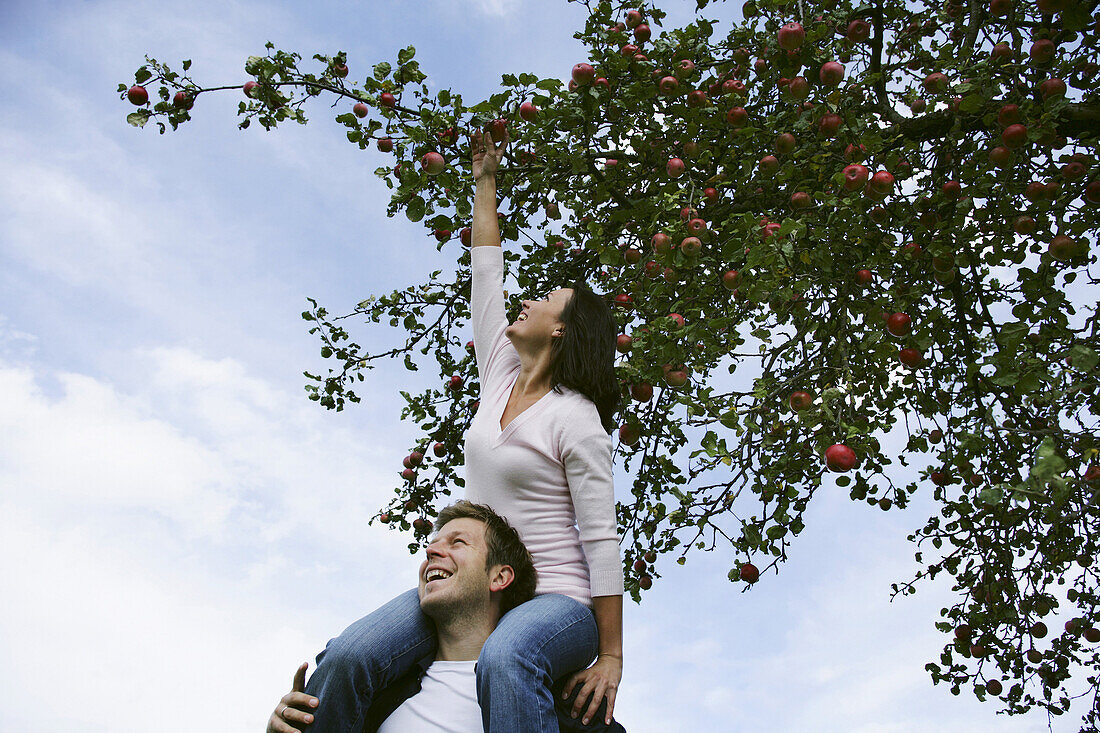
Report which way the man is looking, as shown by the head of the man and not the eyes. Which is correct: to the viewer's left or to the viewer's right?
to the viewer's left

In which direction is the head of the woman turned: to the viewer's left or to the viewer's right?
to the viewer's left

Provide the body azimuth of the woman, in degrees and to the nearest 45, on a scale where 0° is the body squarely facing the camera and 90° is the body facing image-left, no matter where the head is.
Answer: approximately 45°

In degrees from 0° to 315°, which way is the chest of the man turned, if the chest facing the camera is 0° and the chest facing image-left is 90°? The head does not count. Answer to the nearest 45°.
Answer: approximately 45°
